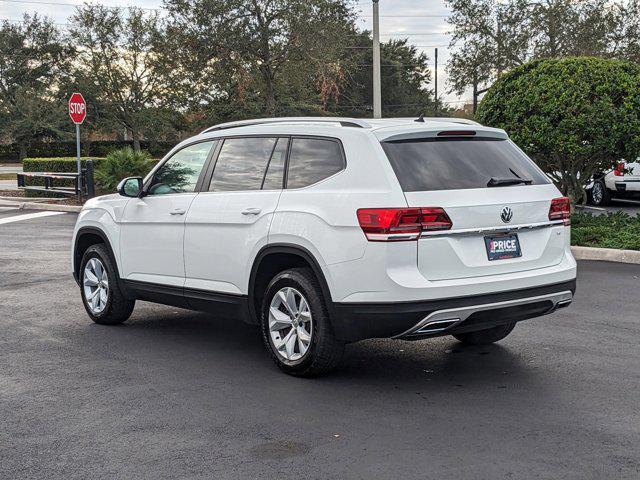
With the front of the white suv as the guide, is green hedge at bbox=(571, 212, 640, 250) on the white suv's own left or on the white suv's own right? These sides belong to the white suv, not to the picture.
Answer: on the white suv's own right

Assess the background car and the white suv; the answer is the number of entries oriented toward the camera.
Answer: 0

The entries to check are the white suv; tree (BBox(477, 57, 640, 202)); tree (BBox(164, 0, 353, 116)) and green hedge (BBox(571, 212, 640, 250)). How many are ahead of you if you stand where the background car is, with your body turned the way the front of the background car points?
1

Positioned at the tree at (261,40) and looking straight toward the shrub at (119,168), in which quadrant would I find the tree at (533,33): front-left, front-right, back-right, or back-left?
back-left

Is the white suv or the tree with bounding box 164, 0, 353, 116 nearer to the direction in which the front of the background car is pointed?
the tree

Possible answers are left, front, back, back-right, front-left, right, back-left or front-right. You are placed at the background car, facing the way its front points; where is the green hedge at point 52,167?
front-left

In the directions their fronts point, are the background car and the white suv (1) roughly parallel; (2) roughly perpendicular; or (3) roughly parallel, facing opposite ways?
roughly parallel

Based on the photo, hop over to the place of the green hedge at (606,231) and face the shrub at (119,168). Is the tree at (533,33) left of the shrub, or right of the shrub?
right

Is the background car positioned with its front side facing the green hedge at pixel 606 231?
no

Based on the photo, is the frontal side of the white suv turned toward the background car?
no

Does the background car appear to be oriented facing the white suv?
no

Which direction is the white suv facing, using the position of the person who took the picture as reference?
facing away from the viewer and to the left of the viewer
